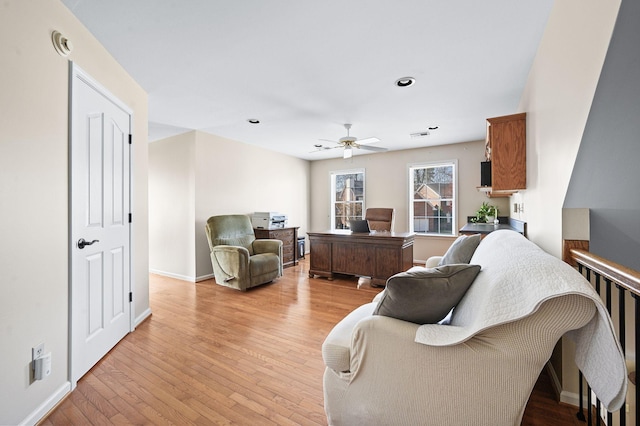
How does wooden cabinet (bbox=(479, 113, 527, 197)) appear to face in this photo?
to the viewer's left

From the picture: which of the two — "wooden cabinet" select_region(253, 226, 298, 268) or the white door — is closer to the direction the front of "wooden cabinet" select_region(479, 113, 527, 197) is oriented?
the wooden cabinet

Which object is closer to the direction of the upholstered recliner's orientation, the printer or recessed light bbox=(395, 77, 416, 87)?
the recessed light

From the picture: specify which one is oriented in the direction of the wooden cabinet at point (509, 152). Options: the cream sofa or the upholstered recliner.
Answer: the upholstered recliner

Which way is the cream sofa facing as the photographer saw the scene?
facing to the left of the viewer
